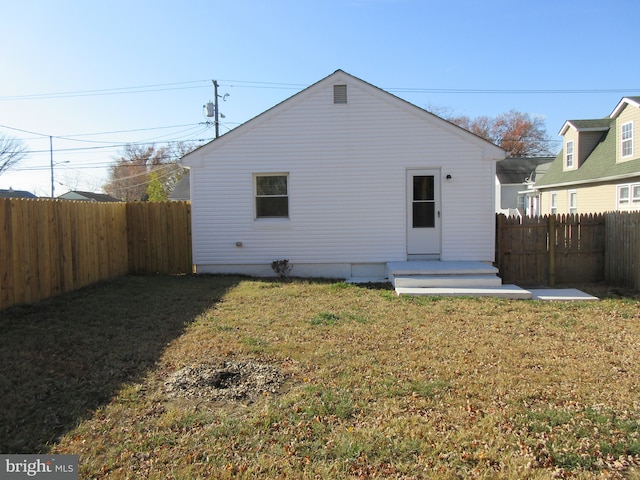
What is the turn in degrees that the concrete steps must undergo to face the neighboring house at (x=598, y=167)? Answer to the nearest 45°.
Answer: approximately 135° to its left

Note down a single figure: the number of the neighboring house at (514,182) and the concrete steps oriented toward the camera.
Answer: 2

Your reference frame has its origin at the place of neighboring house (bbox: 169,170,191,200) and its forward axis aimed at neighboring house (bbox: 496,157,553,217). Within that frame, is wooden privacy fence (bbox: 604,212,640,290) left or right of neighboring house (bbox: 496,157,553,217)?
right

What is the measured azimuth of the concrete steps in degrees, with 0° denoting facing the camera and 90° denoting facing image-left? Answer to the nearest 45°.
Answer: approximately 0°

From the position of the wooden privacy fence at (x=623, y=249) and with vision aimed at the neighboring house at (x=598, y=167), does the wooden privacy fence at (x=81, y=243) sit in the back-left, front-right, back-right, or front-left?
back-left

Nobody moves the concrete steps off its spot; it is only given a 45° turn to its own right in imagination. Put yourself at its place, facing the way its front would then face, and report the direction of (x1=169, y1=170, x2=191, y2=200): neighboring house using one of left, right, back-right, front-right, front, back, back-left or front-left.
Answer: right

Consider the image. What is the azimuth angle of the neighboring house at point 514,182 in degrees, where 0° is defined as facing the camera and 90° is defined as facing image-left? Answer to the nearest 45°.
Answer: approximately 0°

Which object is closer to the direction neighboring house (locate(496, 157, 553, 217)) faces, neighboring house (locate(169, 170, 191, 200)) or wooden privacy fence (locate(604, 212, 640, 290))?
the wooden privacy fence
